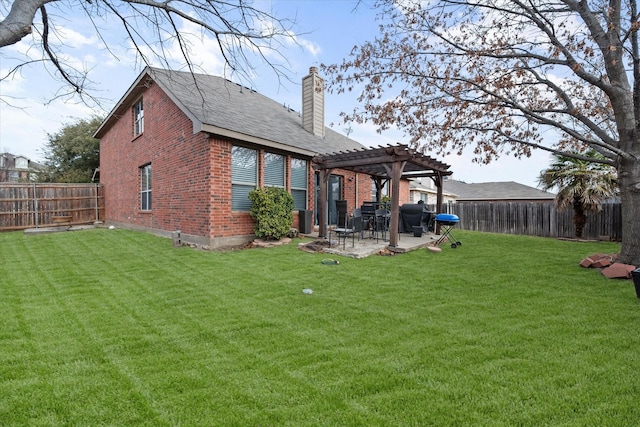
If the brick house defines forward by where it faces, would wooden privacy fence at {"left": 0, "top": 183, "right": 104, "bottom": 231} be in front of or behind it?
in front

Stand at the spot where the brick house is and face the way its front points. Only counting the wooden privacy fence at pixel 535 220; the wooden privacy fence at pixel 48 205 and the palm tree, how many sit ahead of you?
1

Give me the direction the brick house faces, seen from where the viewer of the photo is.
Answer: facing away from the viewer and to the left of the viewer

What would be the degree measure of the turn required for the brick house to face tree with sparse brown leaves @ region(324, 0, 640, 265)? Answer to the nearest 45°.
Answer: approximately 180°

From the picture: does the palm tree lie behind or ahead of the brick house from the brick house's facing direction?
behind

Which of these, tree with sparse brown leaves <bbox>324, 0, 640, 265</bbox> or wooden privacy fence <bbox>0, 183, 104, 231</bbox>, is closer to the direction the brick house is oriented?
the wooden privacy fence

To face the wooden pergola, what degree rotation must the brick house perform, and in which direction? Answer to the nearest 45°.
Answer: approximately 180°

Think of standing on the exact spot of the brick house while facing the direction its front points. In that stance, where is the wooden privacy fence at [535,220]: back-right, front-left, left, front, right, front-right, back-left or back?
back-right
